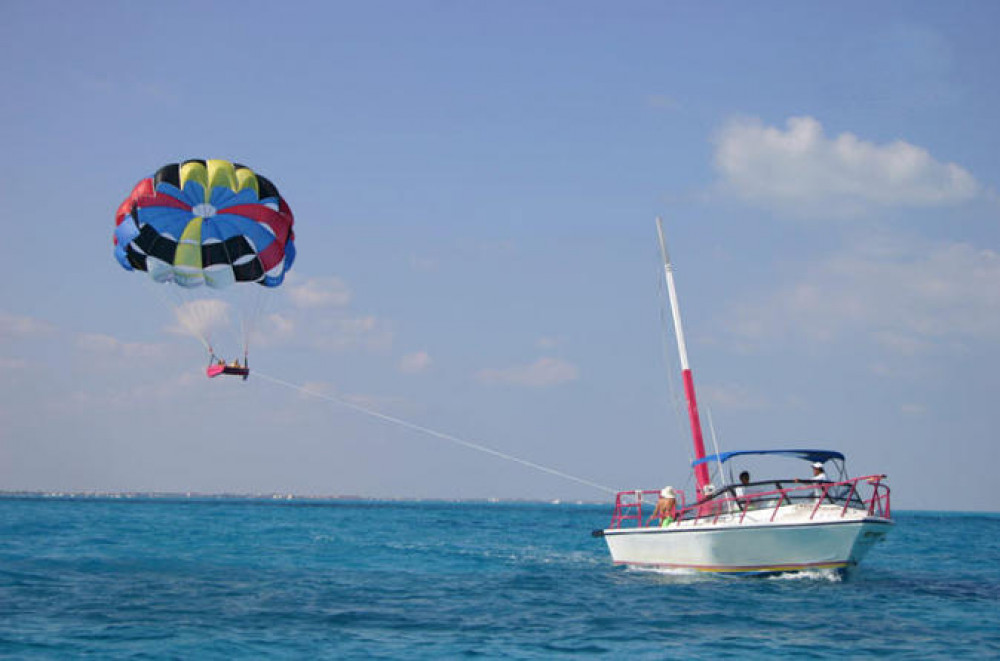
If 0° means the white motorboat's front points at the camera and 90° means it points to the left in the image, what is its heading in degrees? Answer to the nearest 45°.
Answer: approximately 315°
